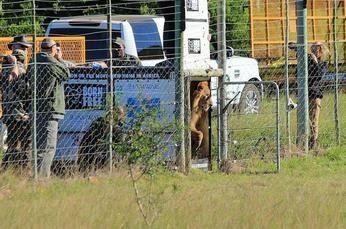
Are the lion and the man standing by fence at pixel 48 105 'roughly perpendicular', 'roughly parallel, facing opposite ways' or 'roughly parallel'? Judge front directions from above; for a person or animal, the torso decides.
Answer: roughly perpendicular

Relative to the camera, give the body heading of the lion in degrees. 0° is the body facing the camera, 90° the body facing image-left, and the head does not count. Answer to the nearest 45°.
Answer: approximately 315°

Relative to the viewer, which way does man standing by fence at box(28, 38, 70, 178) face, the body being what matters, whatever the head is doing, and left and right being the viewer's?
facing away from the viewer and to the right of the viewer

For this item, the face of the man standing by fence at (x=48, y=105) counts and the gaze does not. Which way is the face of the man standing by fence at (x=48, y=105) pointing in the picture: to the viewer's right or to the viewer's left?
to the viewer's right

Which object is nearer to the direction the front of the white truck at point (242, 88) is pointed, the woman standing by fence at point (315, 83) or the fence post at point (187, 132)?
the woman standing by fence

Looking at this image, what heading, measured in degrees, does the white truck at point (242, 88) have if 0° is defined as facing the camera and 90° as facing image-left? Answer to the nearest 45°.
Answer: approximately 270°

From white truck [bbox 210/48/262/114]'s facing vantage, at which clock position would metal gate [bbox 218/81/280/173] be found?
The metal gate is roughly at 3 o'clock from the white truck.
